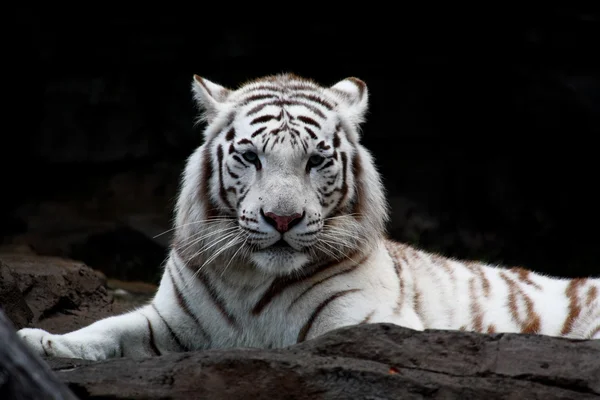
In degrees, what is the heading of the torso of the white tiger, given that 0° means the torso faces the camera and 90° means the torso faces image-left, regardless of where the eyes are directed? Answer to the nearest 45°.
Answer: approximately 45°

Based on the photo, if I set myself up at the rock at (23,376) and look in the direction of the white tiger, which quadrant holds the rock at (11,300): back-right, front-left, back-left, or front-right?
front-left

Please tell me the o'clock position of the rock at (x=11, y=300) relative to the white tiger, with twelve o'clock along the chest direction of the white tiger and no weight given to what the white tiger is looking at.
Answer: The rock is roughly at 2 o'clock from the white tiger.

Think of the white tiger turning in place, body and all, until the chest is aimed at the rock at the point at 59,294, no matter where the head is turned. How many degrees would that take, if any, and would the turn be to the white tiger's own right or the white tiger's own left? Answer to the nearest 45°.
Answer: approximately 90° to the white tiger's own right

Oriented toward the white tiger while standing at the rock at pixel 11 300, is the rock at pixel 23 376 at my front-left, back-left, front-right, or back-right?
front-right

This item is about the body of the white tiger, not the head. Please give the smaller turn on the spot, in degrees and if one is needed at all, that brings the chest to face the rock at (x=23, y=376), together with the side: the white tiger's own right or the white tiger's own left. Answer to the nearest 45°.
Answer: approximately 45° to the white tiger's own left
